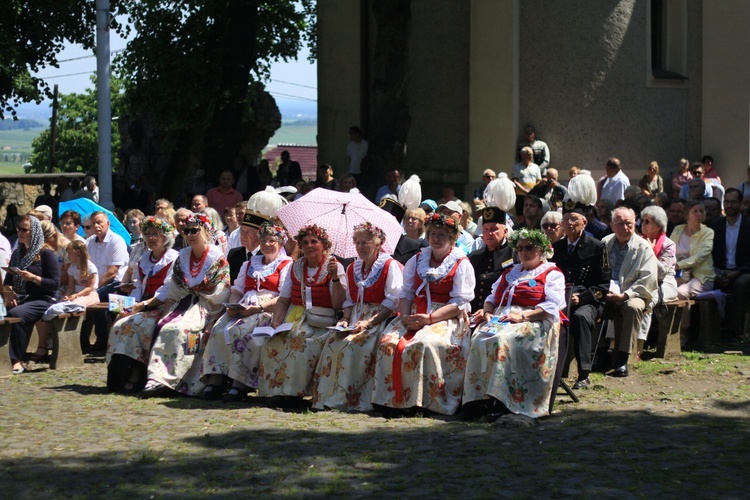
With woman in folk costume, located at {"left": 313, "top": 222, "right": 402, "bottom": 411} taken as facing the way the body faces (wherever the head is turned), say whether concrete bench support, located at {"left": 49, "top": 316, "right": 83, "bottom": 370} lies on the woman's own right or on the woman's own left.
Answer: on the woman's own right

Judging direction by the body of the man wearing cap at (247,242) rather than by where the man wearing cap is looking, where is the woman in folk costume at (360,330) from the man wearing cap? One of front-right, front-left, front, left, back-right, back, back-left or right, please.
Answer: left

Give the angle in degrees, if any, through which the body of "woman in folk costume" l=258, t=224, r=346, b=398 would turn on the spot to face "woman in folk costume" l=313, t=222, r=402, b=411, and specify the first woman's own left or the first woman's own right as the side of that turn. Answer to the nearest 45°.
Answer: approximately 90° to the first woman's own left

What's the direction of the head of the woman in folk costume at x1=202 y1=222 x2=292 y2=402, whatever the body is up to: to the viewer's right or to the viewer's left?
to the viewer's left

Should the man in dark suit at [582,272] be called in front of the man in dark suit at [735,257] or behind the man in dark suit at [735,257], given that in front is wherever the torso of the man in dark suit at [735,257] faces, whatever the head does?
in front

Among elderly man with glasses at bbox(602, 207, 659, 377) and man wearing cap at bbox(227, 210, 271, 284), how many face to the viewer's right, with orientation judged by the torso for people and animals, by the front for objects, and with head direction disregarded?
0

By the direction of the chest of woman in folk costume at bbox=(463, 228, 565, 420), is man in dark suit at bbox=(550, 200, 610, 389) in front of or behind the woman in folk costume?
behind

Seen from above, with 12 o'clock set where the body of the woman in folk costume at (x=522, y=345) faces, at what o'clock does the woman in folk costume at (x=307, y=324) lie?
the woman in folk costume at (x=307, y=324) is roughly at 2 o'clock from the woman in folk costume at (x=522, y=345).

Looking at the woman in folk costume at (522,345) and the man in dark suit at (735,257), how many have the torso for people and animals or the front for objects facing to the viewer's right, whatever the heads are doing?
0

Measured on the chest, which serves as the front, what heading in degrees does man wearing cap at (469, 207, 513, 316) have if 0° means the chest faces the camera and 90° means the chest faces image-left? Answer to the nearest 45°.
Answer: approximately 45°
